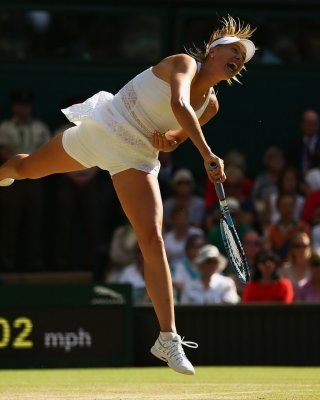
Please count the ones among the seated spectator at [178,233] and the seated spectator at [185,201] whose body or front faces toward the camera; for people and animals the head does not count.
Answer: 2

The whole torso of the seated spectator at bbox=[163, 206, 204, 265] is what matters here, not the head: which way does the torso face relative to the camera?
toward the camera

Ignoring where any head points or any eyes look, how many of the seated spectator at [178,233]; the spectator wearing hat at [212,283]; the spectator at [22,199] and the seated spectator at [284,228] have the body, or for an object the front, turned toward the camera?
4

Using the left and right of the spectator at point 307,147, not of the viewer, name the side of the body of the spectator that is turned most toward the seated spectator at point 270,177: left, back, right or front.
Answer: right

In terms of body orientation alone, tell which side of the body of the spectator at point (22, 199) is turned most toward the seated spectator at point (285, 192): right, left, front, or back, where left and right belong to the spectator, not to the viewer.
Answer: left

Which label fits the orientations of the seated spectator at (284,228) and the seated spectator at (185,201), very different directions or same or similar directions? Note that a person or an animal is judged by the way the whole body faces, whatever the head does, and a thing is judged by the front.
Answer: same or similar directions

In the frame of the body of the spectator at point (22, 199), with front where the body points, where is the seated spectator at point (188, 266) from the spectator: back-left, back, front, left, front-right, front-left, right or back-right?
front-left

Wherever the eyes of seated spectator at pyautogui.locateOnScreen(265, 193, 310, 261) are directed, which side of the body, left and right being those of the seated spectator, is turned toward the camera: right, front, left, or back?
front

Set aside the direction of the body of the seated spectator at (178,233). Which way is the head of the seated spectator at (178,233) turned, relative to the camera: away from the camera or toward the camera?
toward the camera

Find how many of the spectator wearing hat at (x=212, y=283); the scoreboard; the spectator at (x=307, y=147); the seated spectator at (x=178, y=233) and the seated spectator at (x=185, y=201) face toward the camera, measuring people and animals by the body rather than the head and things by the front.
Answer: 5

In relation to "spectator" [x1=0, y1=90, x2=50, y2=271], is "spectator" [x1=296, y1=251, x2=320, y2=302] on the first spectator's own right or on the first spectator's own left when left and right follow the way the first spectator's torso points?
on the first spectator's own left

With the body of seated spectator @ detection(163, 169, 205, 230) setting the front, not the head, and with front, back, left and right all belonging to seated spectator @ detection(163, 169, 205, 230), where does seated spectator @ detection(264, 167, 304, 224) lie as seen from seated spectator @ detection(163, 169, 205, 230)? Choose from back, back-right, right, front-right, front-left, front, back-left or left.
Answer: left

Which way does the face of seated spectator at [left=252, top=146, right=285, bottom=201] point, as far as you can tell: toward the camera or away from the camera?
toward the camera

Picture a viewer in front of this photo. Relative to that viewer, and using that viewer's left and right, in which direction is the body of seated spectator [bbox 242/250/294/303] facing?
facing the viewer

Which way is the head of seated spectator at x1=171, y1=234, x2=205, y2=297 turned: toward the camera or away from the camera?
toward the camera
